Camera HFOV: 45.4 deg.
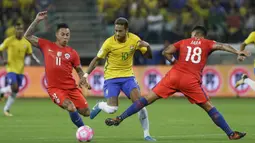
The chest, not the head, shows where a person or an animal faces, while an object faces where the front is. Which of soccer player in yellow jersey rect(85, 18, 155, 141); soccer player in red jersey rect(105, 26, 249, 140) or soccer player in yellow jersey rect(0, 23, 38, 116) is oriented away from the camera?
the soccer player in red jersey

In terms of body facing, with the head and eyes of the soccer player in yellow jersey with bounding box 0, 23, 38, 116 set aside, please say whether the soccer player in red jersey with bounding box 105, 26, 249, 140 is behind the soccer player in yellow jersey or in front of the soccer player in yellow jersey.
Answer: in front

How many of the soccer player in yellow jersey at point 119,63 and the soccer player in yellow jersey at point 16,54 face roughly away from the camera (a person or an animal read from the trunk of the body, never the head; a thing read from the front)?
0

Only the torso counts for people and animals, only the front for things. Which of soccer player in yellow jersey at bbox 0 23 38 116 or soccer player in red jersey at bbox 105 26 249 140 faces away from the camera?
the soccer player in red jersey

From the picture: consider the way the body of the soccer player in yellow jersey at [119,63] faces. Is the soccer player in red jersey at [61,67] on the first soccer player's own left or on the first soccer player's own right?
on the first soccer player's own right

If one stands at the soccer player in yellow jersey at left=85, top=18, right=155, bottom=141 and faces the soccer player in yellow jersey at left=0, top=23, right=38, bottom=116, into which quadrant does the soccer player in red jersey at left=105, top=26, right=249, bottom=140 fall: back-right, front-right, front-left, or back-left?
back-right

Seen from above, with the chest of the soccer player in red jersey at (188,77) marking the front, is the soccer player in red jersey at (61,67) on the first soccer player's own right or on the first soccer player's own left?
on the first soccer player's own left

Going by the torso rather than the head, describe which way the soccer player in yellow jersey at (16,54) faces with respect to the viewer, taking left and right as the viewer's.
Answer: facing the viewer and to the right of the viewer

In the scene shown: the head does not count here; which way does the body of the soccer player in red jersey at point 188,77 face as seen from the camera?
away from the camera

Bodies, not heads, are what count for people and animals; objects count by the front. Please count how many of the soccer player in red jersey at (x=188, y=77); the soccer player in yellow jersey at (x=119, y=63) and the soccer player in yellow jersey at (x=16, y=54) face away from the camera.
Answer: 1

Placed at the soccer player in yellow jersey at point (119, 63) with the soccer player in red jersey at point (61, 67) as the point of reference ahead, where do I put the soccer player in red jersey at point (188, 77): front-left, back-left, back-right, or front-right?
back-left
